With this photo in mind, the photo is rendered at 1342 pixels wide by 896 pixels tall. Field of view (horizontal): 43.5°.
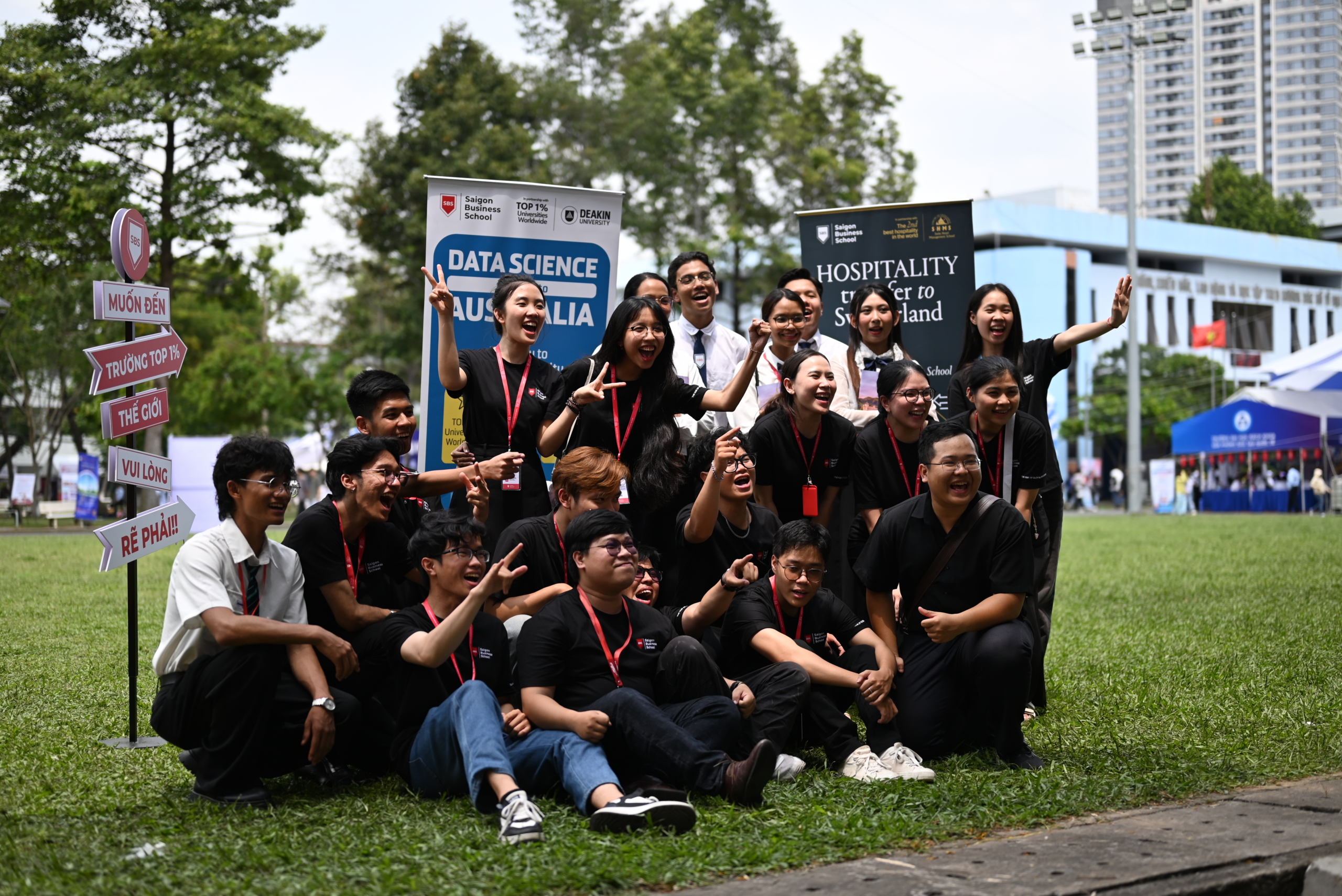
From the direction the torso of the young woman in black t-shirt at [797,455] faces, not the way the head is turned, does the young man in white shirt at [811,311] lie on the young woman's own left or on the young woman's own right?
on the young woman's own left

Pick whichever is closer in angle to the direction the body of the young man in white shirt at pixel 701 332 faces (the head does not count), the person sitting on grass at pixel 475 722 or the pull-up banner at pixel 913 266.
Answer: the person sitting on grass

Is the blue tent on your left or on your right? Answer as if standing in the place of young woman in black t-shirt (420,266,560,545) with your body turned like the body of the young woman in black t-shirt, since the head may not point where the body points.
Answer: on your left

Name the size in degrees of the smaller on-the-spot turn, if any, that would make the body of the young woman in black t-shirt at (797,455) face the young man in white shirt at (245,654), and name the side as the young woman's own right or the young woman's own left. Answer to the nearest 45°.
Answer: approximately 90° to the young woman's own right

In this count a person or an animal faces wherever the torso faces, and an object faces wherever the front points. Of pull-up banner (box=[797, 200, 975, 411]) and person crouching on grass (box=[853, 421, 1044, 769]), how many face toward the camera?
2

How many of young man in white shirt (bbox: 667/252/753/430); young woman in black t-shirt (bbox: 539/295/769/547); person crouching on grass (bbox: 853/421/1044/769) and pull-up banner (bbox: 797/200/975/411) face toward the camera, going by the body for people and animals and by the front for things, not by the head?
4

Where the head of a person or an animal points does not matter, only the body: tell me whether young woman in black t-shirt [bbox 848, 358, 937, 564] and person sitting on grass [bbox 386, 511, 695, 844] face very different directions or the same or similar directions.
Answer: same or similar directions

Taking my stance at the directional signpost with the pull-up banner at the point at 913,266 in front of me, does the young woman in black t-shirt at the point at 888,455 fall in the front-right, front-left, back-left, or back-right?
front-right

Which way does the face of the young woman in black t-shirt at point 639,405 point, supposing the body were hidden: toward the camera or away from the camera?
toward the camera

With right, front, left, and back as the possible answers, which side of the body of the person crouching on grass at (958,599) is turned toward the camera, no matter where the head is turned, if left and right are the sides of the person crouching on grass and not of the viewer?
front

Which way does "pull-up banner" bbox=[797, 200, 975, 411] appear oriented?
toward the camera

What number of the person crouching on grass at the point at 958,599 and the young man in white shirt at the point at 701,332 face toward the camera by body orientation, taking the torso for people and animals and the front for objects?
2

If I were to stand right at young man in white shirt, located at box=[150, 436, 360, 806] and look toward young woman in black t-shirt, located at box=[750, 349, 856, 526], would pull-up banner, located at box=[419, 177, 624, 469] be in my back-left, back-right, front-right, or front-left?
front-left

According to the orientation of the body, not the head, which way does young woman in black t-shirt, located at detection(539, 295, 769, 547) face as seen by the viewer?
toward the camera

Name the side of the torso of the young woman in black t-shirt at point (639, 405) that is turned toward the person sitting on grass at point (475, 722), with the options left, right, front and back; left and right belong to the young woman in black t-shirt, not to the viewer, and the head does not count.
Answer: front

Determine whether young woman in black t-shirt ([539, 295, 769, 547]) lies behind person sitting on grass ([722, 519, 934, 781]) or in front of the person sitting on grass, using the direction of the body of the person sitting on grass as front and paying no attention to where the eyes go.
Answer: behind

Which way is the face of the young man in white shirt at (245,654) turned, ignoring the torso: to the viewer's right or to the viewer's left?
to the viewer's right

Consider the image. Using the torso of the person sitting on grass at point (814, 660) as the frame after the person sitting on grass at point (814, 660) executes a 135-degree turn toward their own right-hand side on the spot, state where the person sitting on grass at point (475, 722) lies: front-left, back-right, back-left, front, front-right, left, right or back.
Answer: front-left
